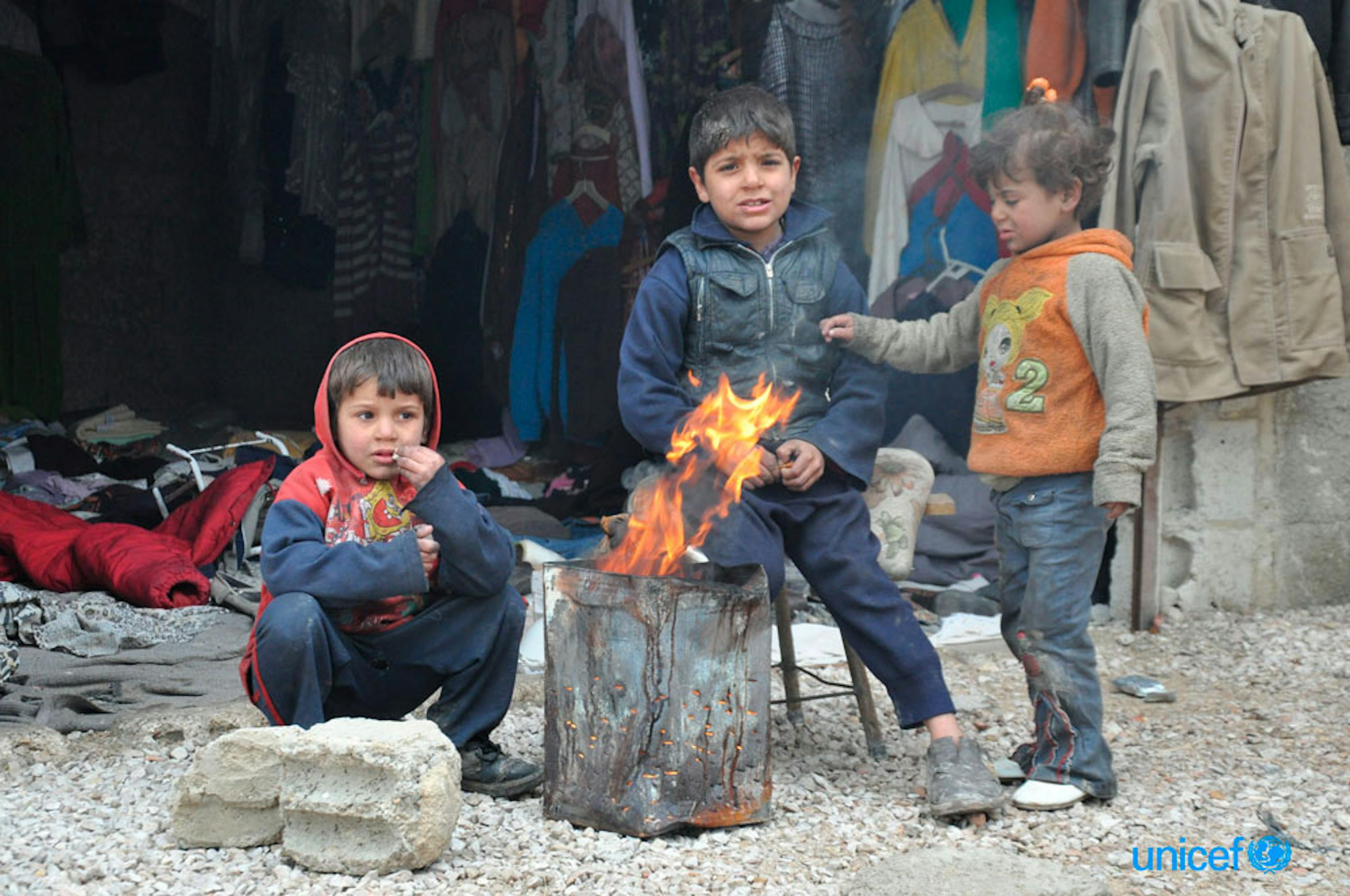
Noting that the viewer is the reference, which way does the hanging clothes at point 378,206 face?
facing the viewer

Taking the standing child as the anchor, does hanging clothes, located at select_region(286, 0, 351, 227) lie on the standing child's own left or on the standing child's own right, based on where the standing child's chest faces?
on the standing child's own right

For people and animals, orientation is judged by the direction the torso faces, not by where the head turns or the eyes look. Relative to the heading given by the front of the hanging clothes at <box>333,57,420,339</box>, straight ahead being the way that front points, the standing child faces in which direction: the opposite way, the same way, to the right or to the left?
to the right

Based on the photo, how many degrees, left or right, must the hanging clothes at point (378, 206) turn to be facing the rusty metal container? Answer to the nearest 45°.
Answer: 0° — it already faces it

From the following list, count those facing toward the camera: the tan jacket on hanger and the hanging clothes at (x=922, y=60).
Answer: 2

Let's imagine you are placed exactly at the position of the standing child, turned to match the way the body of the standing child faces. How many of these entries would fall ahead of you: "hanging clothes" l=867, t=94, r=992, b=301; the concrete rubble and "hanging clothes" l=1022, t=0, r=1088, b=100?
1

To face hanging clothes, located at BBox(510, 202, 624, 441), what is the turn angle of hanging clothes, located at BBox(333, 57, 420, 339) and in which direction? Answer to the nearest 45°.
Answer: approximately 45° to its left

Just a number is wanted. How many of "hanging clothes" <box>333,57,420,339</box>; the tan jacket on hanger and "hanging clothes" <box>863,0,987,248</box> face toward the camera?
3

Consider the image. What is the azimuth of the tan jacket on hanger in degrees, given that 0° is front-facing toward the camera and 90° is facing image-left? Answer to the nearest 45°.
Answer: approximately 0°

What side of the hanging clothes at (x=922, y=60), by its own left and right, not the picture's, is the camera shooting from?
front

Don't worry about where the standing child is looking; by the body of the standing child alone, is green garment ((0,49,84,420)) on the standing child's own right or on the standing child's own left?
on the standing child's own right

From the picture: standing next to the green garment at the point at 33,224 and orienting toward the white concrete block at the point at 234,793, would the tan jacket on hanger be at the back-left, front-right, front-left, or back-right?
front-left

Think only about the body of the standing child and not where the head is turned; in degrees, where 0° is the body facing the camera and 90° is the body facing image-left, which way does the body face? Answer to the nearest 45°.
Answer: approximately 45°

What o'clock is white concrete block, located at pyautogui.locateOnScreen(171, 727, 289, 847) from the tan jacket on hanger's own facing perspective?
The white concrete block is roughly at 1 o'clock from the tan jacket on hanger.

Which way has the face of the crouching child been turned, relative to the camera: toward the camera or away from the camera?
toward the camera

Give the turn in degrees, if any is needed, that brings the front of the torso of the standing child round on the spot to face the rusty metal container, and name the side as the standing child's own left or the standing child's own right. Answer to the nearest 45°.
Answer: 0° — they already face it
